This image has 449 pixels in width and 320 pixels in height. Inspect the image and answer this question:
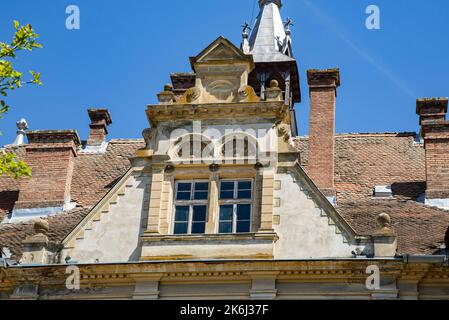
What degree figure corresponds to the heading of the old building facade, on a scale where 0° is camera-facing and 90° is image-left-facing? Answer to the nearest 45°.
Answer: approximately 0°
